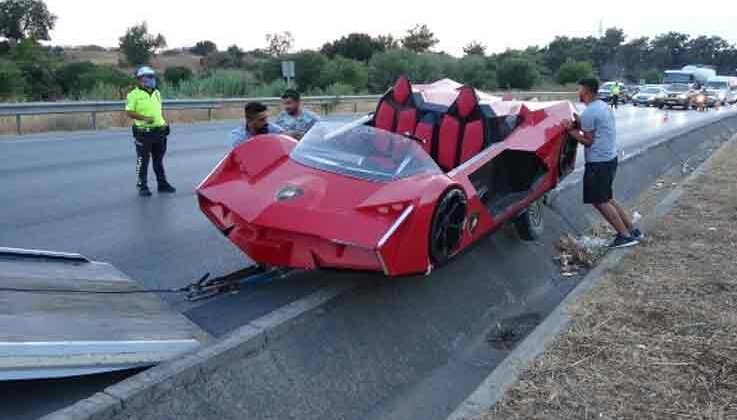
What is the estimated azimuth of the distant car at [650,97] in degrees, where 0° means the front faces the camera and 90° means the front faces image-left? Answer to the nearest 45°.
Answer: approximately 45°

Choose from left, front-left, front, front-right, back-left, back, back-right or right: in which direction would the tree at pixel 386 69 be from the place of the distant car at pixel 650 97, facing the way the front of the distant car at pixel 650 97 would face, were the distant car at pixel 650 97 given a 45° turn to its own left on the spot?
right

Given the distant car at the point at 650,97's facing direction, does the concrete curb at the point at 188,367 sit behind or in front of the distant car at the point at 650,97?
in front

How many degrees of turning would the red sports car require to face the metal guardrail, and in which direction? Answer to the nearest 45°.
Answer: approximately 90° to its right

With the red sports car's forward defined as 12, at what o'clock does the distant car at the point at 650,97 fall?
The distant car is roughly at 5 o'clock from the red sports car.

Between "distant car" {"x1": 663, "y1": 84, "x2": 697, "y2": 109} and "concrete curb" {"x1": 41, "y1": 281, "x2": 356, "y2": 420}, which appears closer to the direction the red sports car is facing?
the concrete curb

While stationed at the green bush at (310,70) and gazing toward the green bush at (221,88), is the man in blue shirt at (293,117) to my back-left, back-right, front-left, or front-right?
front-left

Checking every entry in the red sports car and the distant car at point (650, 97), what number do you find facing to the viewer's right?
0

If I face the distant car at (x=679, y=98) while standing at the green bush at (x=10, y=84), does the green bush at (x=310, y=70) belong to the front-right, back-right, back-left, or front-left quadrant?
front-left

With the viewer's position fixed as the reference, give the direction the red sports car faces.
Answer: facing the viewer and to the left of the viewer

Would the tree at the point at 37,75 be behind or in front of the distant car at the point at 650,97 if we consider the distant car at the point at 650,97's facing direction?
in front
